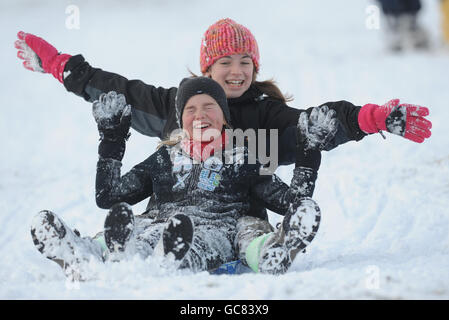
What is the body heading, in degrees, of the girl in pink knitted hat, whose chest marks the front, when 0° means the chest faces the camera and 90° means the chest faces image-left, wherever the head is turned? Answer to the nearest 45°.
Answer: approximately 0°
